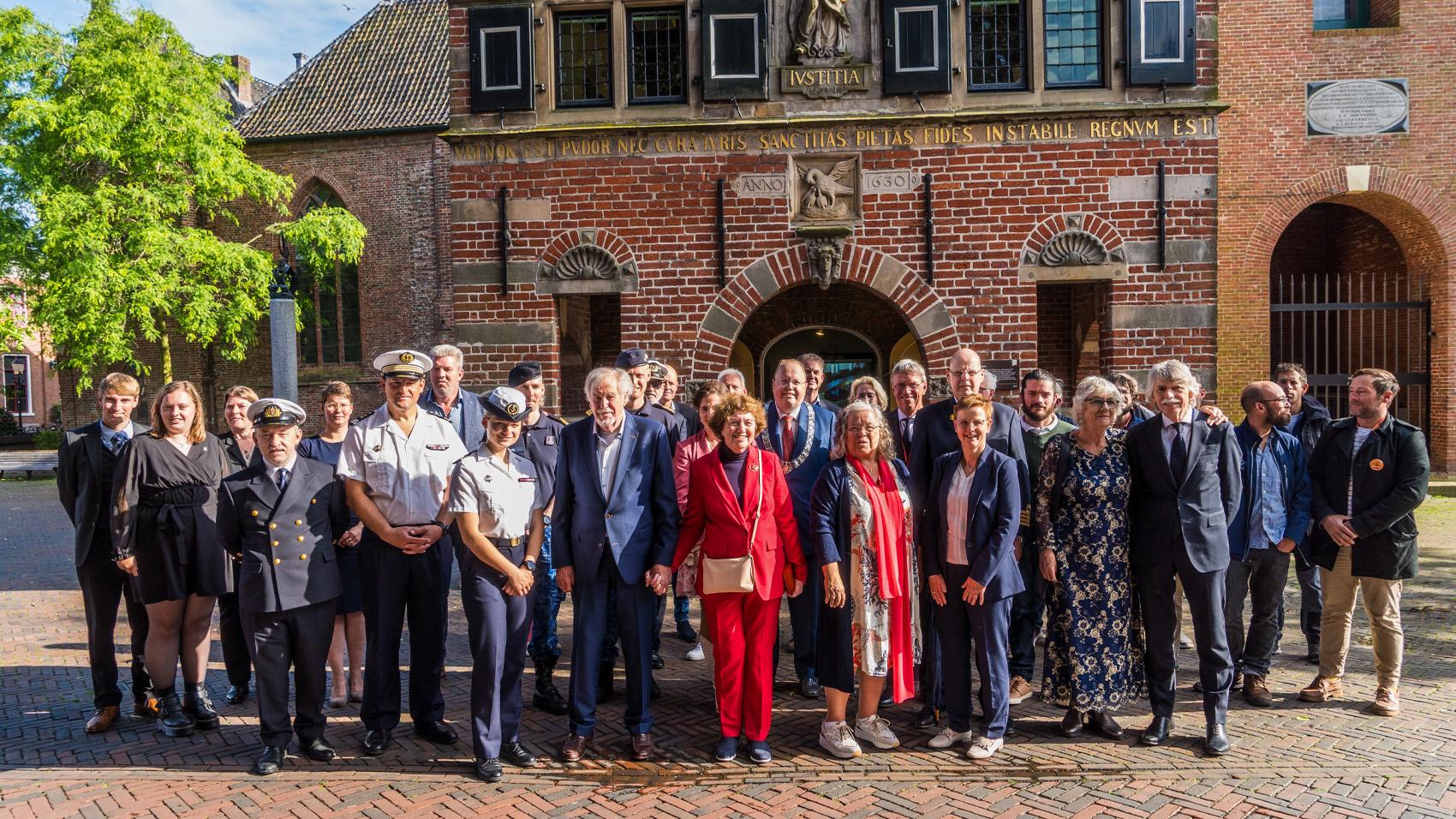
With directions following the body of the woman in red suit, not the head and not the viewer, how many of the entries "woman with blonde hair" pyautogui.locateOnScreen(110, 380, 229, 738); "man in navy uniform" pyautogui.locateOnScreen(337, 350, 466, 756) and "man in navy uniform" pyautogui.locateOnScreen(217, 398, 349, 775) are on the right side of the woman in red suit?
3

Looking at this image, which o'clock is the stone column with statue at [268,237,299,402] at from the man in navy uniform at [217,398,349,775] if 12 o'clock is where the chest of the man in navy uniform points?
The stone column with statue is roughly at 6 o'clock from the man in navy uniform.

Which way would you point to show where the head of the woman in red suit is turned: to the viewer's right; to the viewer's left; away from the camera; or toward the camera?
toward the camera

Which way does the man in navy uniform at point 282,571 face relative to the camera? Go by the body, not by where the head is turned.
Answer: toward the camera

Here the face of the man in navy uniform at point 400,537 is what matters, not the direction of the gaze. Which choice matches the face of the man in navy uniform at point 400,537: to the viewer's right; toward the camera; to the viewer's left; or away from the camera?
toward the camera

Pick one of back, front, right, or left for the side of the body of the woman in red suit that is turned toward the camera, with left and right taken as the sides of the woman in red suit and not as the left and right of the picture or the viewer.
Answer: front

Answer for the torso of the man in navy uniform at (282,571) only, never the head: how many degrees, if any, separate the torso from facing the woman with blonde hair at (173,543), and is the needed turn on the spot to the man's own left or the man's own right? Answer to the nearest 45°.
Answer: approximately 135° to the man's own right

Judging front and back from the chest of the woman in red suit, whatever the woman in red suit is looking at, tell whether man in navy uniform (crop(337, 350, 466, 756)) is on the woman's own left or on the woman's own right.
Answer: on the woman's own right

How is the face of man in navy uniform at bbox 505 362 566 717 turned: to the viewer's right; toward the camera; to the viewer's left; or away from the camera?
toward the camera

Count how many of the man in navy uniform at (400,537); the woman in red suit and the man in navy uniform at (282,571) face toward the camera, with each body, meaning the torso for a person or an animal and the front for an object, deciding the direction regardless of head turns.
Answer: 3

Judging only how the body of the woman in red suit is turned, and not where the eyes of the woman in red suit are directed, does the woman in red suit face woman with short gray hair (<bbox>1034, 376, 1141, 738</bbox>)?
no

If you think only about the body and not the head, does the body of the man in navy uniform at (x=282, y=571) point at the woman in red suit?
no

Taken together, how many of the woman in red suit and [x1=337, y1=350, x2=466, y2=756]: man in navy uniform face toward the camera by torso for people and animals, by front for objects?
2

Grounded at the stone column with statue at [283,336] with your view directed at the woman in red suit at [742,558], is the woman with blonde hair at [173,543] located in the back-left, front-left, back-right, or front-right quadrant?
front-right

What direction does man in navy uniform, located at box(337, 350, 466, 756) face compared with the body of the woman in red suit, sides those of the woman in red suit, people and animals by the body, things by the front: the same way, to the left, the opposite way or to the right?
the same way

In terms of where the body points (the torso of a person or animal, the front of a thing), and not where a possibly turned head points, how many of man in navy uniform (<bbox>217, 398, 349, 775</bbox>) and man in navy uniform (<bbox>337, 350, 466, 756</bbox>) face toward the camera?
2

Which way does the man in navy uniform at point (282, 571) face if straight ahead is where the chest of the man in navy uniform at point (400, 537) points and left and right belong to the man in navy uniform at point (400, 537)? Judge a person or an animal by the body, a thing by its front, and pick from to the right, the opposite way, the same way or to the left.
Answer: the same way

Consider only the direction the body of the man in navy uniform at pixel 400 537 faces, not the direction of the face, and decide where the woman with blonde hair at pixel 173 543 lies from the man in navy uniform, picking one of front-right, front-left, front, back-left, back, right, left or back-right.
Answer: back-right

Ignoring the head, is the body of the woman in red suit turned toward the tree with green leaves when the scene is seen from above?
no

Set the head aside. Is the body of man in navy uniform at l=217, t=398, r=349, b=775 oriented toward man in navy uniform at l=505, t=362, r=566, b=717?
no
